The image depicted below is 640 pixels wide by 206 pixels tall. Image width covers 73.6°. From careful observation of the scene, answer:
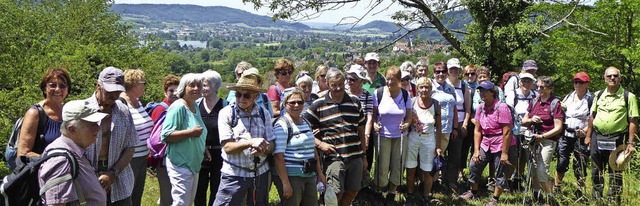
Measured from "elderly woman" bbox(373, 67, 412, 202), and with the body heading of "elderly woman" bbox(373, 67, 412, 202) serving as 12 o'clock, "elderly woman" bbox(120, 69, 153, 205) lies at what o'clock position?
"elderly woman" bbox(120, 69, 153, 205) is roughly at 2 o'clock from "elderly woman" bbox(373, 67, 412, 202).

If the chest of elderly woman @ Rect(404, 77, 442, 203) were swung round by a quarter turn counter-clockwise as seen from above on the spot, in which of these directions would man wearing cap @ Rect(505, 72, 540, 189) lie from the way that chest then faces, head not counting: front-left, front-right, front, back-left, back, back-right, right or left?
front-left

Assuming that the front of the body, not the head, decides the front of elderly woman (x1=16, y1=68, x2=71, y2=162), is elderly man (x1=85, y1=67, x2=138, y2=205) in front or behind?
in front

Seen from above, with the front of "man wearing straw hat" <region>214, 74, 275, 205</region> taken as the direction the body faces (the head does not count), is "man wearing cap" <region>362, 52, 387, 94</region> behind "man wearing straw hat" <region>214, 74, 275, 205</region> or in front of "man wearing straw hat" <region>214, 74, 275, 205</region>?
behind

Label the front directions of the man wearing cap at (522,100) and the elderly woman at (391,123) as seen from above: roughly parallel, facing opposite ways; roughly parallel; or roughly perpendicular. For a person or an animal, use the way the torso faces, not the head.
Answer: roughly parallel

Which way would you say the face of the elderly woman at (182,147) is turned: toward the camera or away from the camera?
toward the camera

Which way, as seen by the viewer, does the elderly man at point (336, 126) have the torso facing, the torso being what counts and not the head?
toward the camera

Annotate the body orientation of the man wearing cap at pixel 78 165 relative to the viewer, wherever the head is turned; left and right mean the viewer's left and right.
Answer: facing to the right of the viewer

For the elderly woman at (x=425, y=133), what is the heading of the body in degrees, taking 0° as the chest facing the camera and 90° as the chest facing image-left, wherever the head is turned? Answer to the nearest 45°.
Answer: approximately 0°

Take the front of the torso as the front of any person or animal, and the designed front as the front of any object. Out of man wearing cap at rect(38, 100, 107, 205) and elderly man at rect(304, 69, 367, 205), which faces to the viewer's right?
the man wearing cap

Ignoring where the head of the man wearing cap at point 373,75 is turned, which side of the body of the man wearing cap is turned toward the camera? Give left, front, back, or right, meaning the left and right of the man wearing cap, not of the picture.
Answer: front
